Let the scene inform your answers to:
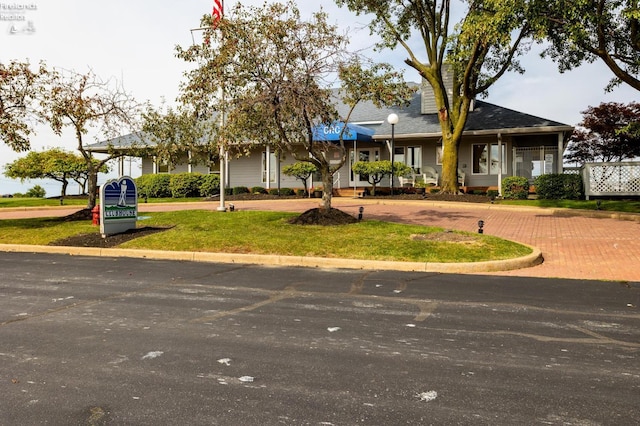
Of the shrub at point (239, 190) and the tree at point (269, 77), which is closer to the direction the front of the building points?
the tree

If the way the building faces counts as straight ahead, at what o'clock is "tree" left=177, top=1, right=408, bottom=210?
The tree is roughly at 1 o'clock from the building.

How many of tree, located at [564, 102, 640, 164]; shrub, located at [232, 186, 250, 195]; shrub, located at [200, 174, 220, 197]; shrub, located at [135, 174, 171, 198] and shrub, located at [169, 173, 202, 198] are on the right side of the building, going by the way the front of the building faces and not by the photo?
4

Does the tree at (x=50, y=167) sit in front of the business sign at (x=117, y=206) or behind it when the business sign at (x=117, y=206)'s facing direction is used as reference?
behind

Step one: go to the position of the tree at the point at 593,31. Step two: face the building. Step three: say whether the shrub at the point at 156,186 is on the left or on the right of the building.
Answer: left

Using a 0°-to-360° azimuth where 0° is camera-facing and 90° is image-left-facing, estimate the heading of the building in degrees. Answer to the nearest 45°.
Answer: approximately 0°

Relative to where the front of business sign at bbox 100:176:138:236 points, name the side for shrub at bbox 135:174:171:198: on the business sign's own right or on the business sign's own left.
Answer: on the business sign's own left

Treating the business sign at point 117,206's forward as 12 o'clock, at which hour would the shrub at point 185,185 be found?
The shrub is roughly at 8 o'clock from the business sign.

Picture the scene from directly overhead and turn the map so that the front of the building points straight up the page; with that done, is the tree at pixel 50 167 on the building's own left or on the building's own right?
on the building's own right
